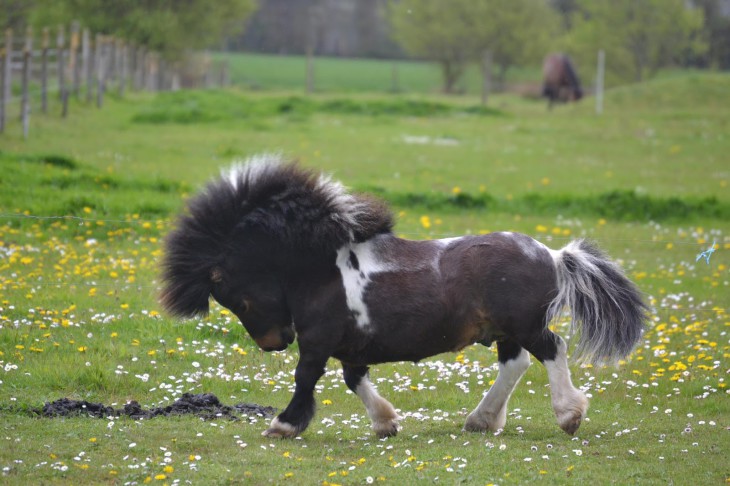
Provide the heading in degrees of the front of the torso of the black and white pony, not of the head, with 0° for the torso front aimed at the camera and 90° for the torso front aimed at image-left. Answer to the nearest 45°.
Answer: approximately 90°

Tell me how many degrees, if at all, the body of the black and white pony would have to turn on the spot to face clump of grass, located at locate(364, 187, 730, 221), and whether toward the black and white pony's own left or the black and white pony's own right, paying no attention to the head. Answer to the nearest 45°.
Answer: approximately 90° to the black and white pony's own right

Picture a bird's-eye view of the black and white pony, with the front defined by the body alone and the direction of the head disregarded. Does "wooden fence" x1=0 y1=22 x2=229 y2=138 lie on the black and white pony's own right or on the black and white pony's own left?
on the black and white pony's own right

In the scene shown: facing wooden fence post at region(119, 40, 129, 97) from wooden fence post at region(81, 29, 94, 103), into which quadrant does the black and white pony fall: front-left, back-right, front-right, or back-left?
back-right

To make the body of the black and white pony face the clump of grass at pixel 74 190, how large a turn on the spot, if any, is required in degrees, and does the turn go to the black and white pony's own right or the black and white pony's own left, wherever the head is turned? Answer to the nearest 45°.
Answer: approximately 45° to the black and white pony's own right

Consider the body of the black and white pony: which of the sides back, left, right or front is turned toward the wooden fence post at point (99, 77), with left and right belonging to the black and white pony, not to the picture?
right

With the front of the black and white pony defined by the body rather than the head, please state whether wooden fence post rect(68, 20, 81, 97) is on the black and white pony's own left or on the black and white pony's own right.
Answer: on the black and white pony's own right

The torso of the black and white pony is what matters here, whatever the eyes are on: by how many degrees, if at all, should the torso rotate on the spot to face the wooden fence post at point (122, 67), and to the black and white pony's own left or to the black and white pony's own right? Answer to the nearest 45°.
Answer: approximately 90° to the black and white pony's own right

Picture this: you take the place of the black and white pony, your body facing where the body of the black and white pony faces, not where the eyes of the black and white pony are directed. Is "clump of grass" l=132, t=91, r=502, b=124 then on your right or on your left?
on your right

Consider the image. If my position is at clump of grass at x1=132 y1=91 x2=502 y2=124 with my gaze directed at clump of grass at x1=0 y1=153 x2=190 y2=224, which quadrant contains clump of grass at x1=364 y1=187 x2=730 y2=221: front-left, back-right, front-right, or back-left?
front-left

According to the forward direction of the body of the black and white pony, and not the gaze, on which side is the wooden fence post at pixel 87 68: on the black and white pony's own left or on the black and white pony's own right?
on the black and white pony's own right
